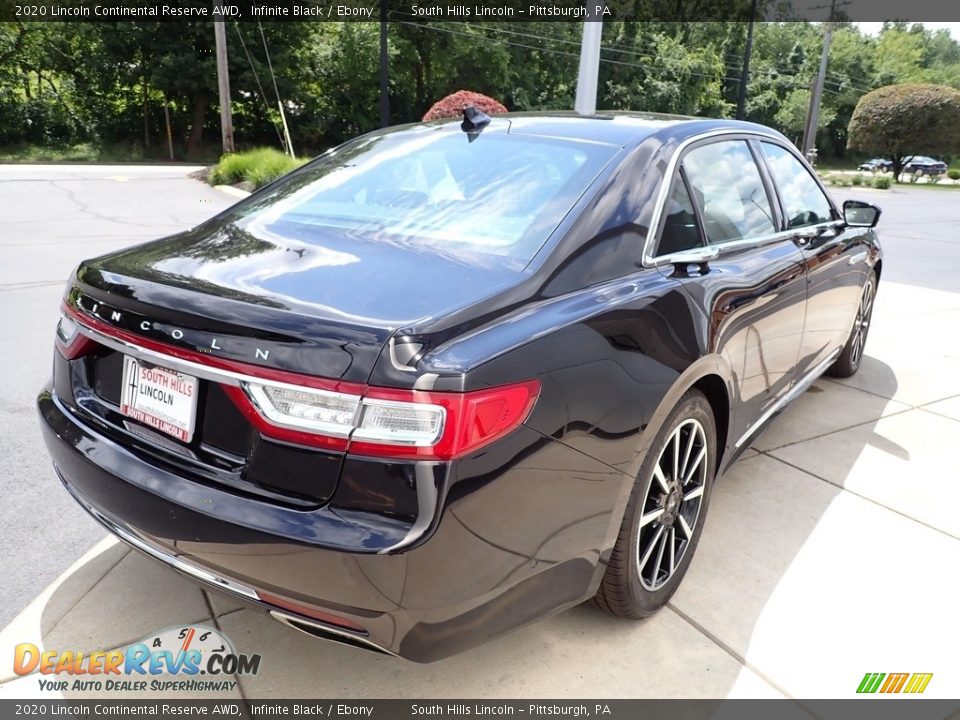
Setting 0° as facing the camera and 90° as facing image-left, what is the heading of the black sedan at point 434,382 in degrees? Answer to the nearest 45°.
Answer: approximately 225°

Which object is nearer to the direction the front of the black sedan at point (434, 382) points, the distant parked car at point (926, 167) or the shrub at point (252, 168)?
the distant parked car

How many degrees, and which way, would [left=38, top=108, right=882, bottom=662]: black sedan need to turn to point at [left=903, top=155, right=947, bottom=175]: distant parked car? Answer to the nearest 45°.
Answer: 0° — it already faces it

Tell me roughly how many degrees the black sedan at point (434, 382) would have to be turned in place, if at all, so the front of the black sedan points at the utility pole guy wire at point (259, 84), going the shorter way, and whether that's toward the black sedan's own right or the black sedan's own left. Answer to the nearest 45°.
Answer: approximately 45° to the black sedan's own left

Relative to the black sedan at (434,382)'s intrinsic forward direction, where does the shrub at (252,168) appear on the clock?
The shrub is roughly at 10 o'clock from the black sedan.

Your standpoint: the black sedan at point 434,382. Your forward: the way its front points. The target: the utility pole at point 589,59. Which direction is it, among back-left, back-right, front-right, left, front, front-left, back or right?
front-left

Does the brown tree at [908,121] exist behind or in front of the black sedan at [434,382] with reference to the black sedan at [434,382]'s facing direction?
in front

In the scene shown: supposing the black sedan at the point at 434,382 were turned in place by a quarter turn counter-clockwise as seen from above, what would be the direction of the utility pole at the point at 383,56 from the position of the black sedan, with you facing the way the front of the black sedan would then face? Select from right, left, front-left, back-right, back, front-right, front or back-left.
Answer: front-right
